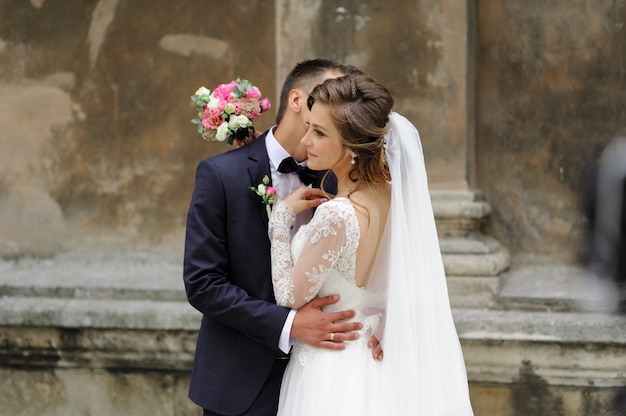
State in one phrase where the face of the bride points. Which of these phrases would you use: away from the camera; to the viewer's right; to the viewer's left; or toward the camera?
to the viewer's left

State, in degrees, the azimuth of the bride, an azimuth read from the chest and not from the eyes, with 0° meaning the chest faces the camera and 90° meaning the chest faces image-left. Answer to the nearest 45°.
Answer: approximately 135°

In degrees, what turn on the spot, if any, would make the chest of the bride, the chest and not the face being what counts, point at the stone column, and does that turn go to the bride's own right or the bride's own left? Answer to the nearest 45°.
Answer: approximately 45° to the bride's own right

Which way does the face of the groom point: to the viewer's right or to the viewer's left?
to the viewer's right
